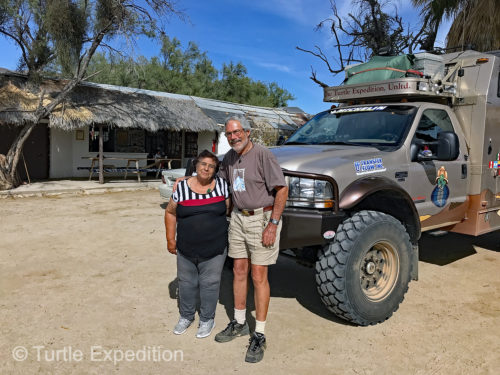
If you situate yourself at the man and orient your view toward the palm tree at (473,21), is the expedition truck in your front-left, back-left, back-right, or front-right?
front-right

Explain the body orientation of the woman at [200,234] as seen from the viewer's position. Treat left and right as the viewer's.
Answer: facing the viewer

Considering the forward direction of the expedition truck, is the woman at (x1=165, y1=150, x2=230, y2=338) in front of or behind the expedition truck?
in front

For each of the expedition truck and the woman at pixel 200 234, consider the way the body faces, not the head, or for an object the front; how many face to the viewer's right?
0

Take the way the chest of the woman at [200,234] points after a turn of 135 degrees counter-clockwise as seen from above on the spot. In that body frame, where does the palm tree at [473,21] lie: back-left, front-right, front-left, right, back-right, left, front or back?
front

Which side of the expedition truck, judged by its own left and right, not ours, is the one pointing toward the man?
front

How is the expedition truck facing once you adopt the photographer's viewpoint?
facing the viewer and to the left of the viewer

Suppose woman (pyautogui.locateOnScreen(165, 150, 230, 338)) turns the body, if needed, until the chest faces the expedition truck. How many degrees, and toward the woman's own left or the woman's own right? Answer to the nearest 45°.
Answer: approximately 90° to the woman's own left

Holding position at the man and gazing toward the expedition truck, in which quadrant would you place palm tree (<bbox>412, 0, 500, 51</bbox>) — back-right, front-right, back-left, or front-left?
front-left

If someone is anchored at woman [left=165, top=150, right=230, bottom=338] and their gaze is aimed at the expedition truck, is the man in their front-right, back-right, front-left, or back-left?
front-right
